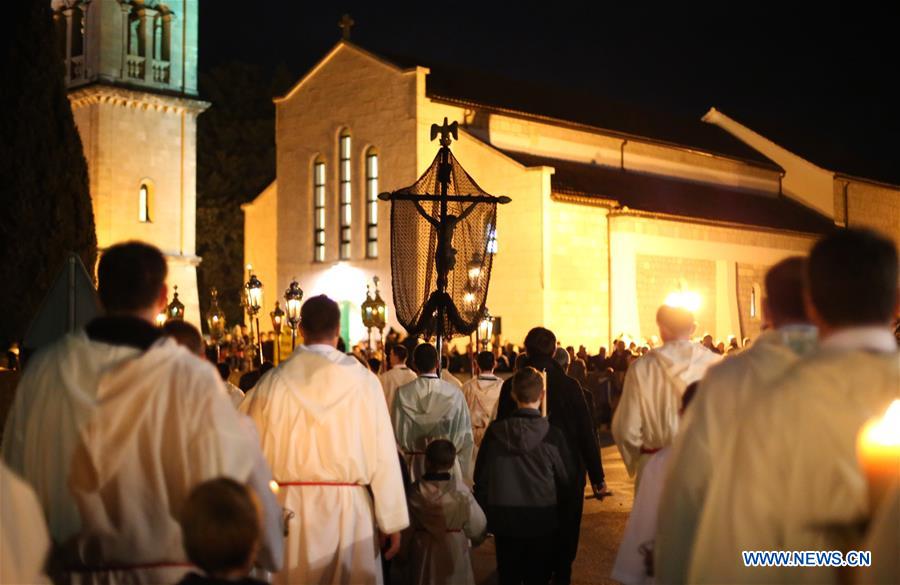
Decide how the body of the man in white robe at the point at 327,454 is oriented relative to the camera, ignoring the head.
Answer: away from the camera

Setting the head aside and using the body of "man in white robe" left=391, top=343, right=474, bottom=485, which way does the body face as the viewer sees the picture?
away from the camera

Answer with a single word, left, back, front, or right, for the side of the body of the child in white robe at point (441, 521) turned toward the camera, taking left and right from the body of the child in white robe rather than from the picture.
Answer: back

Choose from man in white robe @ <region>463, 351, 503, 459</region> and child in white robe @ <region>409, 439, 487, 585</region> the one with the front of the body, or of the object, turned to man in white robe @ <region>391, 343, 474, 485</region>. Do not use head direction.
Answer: the child in white robe

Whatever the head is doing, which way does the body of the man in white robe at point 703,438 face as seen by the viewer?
away from the camera

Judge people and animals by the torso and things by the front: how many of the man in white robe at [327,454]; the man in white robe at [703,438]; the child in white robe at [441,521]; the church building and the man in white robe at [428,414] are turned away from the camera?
4

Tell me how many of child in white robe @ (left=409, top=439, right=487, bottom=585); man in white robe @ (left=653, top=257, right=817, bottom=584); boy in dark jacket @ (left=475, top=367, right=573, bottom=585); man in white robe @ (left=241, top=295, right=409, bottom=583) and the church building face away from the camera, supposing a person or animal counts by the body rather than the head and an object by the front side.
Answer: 4

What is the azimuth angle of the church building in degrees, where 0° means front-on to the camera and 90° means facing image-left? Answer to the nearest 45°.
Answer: approximately 45°

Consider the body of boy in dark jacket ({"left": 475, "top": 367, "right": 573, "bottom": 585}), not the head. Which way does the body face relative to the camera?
away from the camera

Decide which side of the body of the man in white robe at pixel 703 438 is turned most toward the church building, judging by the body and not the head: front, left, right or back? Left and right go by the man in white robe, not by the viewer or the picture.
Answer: front

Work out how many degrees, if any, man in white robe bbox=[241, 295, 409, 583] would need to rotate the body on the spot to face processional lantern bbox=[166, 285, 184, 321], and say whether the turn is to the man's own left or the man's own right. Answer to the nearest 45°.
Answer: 0° — they already face it

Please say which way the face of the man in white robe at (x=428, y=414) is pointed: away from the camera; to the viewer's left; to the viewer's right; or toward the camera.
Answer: away from the camera

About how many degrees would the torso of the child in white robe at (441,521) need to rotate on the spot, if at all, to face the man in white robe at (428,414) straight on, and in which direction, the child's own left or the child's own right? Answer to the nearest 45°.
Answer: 0° — they already face them

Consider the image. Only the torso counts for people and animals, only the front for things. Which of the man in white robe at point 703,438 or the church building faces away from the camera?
the man in white robe

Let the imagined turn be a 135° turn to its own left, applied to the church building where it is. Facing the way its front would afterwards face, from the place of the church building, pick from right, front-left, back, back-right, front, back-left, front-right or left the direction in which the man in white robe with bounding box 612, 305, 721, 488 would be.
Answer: right

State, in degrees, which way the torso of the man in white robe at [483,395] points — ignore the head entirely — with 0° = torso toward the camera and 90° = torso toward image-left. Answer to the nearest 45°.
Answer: approximately 180°
